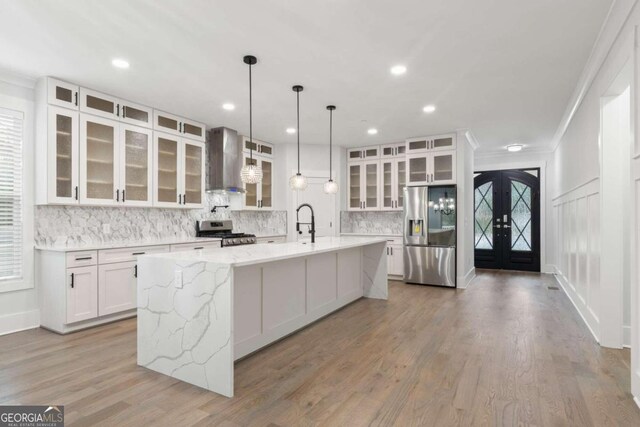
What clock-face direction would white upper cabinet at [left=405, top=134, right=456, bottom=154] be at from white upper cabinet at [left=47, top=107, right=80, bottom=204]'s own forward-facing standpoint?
white upper cabinet at [left=405, top=134, right=456, bottom=154] is roughly at 11 o'clock from white upper cabinet at [left=47, top=107, right=80, bottom=204].

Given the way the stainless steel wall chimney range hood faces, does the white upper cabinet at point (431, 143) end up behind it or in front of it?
in front

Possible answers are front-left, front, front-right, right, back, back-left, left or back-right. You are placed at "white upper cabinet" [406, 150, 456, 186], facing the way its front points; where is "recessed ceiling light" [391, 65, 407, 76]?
front

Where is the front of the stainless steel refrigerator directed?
toward the camera

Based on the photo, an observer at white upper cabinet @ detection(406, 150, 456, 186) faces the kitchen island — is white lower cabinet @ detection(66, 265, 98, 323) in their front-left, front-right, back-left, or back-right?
front-right

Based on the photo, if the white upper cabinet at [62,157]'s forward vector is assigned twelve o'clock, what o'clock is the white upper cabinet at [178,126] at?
the white upper cabinet at [178,126] is roughly at 10 o'clock from the white upper cabinet at [62,157].

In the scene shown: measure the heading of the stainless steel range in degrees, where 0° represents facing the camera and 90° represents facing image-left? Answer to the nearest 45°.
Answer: approximately 315°

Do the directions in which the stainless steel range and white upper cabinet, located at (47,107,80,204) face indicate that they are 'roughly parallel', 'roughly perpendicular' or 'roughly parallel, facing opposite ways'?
roughly parallel

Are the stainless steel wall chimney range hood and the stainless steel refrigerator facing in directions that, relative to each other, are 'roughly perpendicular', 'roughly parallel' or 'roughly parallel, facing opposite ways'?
roughly perpendicular

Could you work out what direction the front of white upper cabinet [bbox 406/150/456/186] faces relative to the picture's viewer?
facing the viewer

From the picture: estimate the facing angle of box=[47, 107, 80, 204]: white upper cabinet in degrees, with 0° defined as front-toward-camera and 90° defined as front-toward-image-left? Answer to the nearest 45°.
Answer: approximately 315°

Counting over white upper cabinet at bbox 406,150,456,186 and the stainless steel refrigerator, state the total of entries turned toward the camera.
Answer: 2

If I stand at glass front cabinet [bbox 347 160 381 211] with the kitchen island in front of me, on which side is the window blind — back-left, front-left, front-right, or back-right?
front-right
